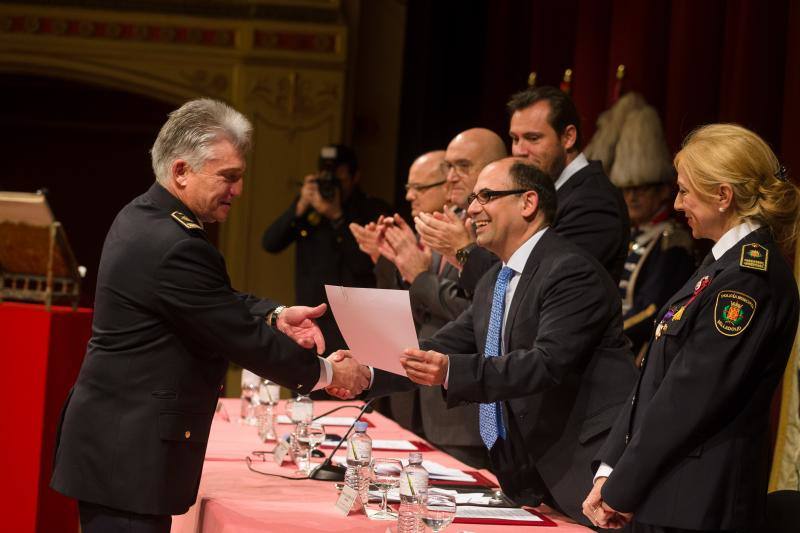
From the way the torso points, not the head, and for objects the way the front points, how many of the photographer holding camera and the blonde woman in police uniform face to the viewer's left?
1

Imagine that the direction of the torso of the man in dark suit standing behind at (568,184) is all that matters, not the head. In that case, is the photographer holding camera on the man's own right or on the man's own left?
on the man's own right

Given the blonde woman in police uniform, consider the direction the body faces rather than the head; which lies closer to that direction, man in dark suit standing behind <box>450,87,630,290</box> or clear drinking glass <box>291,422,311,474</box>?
the clear drinking glass

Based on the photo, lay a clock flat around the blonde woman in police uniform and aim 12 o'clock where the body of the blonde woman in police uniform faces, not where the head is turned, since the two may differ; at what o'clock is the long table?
The long table is roughly at 12 o'clock from the blonde woman in police uniform.

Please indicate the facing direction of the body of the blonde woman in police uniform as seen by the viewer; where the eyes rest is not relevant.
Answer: to the viewer's left

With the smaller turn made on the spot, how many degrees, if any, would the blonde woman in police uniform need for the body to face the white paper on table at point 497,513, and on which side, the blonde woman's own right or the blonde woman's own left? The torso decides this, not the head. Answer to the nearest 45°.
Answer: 0° — they already face it

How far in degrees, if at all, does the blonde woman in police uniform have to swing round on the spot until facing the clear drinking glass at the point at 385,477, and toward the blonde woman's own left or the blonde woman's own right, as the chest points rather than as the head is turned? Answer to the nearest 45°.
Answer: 0° — they already face it

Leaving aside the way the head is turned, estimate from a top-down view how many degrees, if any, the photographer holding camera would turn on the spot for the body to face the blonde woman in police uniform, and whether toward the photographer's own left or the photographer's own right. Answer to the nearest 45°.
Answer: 0° — they already face them

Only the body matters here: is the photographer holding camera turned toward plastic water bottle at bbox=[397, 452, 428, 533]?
yes

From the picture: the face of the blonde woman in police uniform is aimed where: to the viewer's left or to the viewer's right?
to the viewer's left

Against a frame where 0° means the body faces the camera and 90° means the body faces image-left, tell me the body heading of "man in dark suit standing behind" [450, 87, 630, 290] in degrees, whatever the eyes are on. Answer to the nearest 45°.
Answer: approximately 45°
